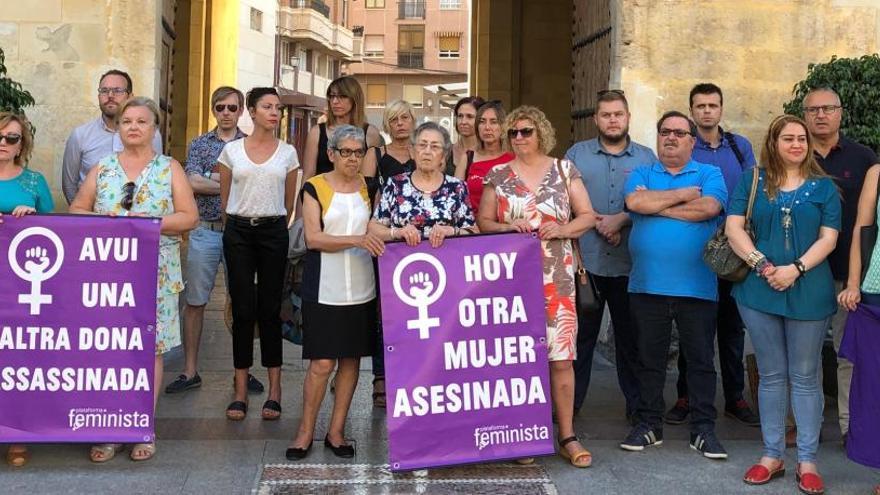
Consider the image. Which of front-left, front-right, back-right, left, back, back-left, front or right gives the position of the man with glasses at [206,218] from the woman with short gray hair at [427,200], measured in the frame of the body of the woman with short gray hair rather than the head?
back-right

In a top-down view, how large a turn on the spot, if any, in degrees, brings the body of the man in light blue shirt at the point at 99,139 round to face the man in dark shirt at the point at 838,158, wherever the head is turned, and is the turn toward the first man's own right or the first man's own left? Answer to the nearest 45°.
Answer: approximately 45° to the first man's own left

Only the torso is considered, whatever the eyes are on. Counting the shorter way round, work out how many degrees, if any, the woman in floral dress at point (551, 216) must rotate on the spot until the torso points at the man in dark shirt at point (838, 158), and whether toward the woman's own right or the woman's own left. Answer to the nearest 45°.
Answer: approximately 90° to the woman's own left

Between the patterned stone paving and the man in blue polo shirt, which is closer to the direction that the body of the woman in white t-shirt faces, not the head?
the patterned stone paving

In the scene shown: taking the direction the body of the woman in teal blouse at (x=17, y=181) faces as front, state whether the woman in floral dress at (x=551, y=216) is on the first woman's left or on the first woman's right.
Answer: on the first woman's left

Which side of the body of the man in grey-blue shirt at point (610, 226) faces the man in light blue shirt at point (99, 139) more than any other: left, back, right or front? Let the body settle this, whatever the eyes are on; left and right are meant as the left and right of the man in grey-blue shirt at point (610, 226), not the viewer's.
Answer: right

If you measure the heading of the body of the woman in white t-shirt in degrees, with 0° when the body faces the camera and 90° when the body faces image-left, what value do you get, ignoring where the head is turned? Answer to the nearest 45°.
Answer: approximately 0°
